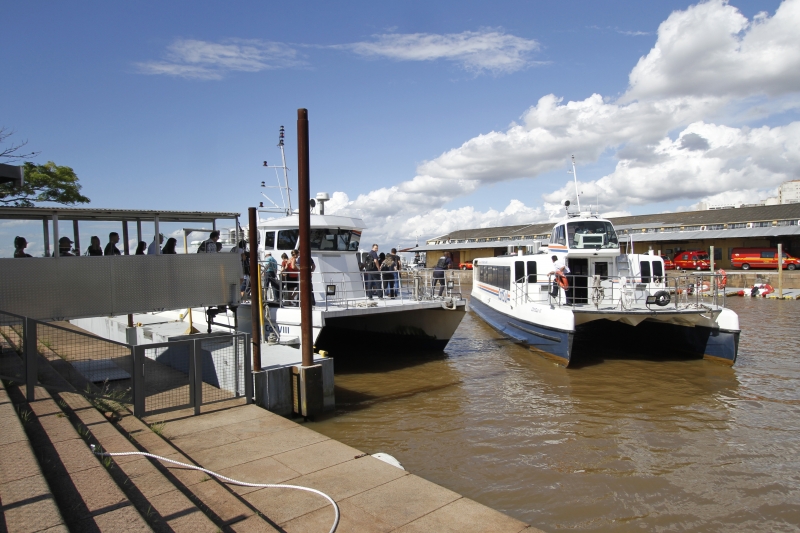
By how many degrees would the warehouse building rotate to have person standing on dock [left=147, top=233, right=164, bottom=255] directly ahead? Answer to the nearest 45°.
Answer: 0° — it already faces them

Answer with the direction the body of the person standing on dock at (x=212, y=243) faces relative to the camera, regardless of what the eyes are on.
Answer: to the viewer's right

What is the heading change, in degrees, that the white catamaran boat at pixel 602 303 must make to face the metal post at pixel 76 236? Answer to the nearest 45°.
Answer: approximately 90° to its right

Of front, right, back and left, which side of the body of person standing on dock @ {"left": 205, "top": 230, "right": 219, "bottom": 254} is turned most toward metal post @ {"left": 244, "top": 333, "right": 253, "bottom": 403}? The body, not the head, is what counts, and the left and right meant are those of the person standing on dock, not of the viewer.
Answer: right

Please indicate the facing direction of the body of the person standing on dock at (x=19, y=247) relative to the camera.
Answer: to the viewer's right

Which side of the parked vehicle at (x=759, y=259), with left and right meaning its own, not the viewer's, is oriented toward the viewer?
right

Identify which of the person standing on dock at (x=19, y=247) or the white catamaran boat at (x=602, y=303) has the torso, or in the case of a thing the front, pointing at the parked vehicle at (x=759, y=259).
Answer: the person standing on dock

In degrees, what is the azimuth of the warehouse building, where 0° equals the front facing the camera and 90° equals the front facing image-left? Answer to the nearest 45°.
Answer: approximately 45°

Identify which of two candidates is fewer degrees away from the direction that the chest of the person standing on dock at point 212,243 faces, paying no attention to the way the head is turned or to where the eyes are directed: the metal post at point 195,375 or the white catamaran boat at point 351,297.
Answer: the white catamaran boat

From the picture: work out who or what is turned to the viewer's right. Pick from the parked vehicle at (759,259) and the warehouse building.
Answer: the parked vehicle

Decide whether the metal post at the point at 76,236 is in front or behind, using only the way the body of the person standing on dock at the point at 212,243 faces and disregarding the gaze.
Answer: behind

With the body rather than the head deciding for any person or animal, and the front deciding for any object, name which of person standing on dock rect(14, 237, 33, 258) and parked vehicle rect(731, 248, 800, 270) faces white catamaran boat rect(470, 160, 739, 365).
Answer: the person standing on dock

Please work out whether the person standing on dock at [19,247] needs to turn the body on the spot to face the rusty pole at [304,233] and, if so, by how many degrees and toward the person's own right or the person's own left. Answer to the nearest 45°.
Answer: approximately 45° to the person's own right
